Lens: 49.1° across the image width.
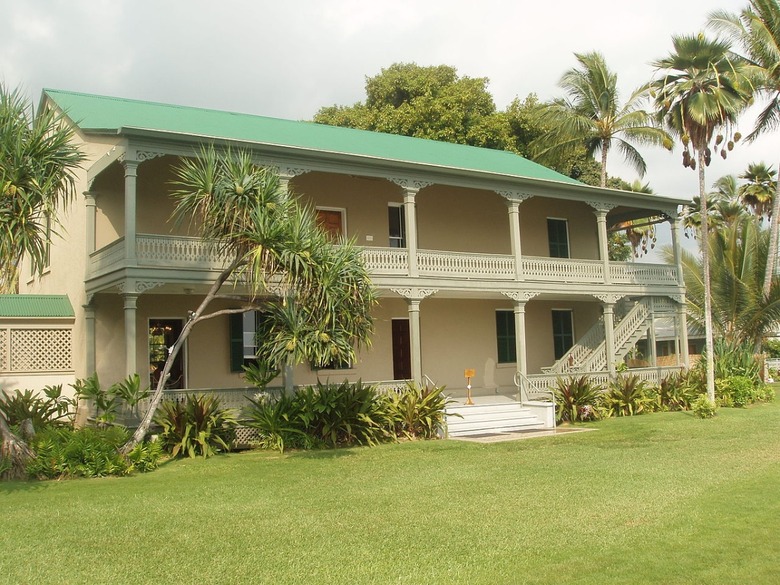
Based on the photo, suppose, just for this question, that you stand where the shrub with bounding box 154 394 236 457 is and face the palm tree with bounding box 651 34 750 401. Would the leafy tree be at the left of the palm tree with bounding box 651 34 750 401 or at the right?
left

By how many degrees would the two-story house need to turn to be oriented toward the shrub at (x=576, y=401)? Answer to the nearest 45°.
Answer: approximately 45° to its left

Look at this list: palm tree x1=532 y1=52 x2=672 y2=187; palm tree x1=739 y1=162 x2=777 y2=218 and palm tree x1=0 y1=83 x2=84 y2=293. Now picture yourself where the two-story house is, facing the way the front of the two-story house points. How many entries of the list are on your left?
2

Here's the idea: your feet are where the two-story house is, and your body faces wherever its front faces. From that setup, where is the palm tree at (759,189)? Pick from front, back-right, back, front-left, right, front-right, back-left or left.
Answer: left

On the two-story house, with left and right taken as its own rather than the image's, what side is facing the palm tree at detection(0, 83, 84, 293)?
right

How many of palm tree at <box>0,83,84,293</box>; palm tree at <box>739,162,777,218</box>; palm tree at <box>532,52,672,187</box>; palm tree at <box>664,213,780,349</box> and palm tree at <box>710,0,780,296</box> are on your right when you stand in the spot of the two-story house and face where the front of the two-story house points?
1

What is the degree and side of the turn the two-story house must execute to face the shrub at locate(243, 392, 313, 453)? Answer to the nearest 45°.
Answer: approximately 90° to its right

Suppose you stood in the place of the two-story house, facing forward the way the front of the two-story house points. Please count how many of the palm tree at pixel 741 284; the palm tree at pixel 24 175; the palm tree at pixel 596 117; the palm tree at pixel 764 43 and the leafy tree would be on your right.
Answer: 1

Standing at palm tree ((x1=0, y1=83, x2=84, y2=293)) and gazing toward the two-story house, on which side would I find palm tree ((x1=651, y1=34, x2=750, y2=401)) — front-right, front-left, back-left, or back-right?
front-right

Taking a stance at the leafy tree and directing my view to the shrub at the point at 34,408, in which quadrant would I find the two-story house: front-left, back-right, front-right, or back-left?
front-left

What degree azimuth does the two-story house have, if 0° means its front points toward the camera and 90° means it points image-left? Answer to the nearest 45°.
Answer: approximately 315°

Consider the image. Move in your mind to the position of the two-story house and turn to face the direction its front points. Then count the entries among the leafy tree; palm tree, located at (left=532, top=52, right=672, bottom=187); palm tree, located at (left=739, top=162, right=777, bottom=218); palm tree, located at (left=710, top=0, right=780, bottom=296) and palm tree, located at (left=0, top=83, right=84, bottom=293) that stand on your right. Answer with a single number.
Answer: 1

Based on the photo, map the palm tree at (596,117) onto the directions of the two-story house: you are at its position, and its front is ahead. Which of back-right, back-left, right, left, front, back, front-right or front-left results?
left
